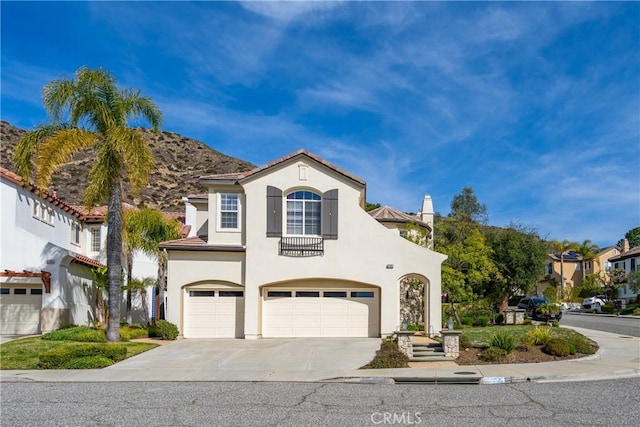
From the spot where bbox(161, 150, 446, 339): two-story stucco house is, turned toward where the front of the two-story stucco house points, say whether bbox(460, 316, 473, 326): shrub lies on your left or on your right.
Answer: on your left

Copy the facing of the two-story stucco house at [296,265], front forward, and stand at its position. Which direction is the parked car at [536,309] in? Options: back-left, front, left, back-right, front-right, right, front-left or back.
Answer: back-left

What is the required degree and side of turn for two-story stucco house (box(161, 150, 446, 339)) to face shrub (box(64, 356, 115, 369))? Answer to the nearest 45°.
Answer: approximately 45° to its right

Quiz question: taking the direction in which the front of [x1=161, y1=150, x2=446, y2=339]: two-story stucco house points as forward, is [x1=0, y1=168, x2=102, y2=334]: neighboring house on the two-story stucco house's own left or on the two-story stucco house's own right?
on the two-story stucco house's own right

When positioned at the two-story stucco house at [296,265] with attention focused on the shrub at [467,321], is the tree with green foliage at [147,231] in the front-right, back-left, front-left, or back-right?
back-left

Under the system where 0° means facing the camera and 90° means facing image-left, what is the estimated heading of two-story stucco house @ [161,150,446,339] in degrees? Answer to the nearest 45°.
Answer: approximately 0°

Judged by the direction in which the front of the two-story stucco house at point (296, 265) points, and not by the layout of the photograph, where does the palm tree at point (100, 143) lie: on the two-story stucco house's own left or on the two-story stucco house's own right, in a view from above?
on the two-story stucco house's own right

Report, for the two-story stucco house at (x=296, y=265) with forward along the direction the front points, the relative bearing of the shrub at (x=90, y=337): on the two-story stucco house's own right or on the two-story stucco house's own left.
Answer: on the two-story stucco house's own right

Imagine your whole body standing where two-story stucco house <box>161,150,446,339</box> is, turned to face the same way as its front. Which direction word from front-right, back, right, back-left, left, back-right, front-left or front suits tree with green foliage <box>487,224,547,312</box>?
back-left

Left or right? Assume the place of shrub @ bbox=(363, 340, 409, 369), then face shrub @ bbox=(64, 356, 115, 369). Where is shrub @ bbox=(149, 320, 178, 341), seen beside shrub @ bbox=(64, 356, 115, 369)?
right

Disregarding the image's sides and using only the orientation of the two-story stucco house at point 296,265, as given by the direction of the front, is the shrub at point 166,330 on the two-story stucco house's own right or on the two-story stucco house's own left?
on the two-story stucco house's own right
